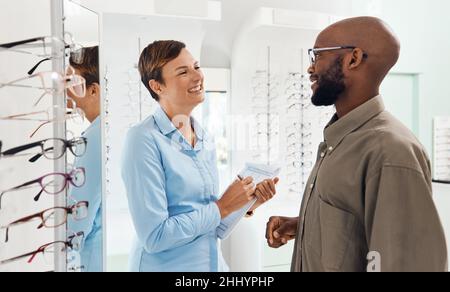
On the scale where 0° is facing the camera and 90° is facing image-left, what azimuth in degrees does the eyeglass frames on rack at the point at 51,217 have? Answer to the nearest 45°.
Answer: approximately 315°

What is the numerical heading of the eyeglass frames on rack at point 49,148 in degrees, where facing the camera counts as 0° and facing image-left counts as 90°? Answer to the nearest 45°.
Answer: approximately 315°

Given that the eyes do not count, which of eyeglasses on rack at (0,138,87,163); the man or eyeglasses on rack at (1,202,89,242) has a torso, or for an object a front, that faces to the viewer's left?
the man

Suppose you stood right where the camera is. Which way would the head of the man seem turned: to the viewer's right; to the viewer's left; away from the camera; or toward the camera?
to the viewer's left

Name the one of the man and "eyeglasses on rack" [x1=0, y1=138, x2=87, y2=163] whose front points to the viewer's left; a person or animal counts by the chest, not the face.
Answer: the man

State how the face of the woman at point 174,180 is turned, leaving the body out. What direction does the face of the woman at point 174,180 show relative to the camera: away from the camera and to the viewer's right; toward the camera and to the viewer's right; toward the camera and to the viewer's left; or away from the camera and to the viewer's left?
toward the camera and to the viewer's right

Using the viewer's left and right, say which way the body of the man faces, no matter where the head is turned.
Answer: facing to the left of the viewer
